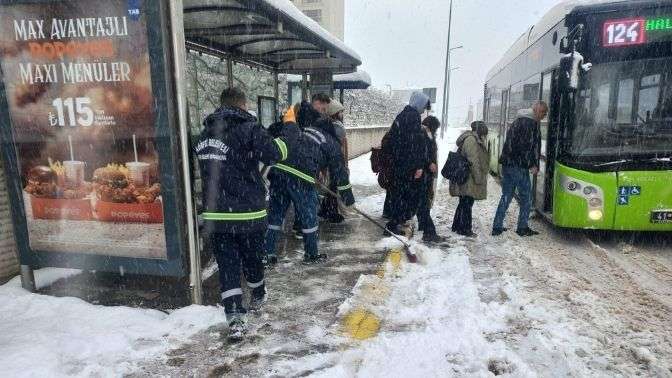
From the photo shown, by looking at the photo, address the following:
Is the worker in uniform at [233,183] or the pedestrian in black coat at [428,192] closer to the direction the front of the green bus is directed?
the worker in uniform

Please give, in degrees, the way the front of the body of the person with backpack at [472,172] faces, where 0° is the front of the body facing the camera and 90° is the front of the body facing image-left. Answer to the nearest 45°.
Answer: approximately 270°

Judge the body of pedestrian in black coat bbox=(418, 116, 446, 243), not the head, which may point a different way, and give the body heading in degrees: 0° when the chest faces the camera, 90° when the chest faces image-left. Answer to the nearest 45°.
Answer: approximately 270°

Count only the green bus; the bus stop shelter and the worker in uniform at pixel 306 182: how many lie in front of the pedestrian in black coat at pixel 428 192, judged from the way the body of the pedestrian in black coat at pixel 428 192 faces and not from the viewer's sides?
1

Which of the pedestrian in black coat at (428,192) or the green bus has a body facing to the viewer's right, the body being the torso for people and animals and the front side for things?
the pedestrian in black coat

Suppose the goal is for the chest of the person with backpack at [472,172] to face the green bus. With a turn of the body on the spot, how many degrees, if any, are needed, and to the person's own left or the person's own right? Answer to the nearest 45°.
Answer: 0° — they already face it
